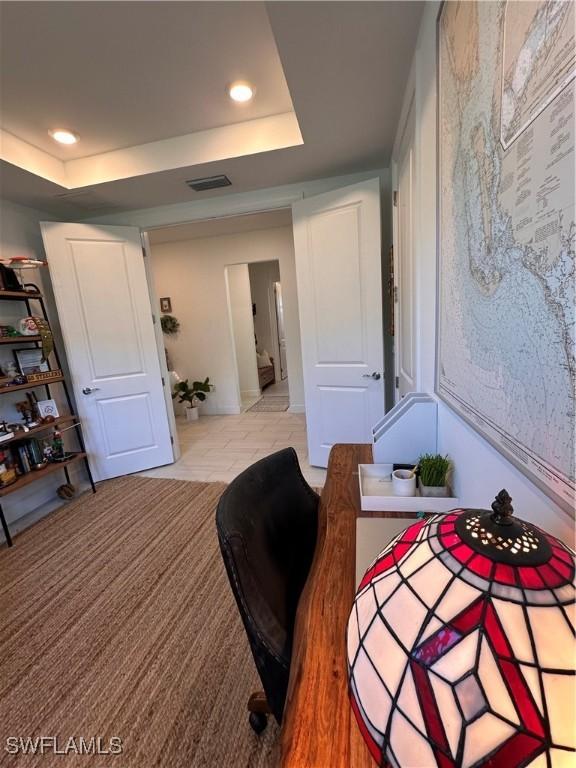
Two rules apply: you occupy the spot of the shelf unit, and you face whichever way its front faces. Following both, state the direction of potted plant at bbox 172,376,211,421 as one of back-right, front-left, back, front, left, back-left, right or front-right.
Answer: left

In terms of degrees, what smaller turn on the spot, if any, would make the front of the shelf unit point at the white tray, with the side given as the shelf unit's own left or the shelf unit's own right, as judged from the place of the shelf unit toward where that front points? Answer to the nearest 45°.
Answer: approximately 45° to the shelf unit's own right

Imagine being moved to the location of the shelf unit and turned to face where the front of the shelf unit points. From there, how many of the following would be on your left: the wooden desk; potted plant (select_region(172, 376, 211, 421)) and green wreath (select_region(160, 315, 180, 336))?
2

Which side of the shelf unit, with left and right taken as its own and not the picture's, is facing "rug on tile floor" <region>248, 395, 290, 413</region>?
left

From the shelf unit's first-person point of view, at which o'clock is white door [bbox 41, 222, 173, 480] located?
The white door is roughly at 10 o'clock from the shelf unit.

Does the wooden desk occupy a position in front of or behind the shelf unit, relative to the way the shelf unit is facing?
in front

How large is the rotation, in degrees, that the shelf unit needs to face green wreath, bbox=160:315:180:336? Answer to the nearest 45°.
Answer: approximately 90° to its left

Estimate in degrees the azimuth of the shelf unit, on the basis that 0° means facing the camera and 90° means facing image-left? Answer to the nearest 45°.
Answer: approximately 315°

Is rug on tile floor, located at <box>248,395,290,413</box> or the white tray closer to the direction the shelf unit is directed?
the white tray
